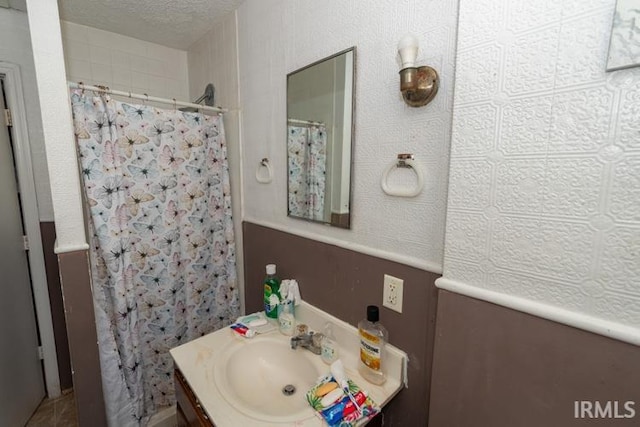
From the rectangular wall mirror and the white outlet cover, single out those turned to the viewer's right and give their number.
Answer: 0

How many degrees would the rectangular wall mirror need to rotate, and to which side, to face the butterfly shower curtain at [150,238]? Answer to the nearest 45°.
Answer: approximately 45° to its right

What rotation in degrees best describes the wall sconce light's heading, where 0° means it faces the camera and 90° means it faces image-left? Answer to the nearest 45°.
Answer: approximately 45°

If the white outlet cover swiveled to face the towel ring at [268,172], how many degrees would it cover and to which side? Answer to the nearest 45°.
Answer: approximately 90° to its right

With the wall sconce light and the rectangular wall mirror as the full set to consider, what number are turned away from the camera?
0

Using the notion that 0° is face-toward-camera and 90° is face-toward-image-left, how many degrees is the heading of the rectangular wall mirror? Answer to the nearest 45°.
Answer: approximately 45°

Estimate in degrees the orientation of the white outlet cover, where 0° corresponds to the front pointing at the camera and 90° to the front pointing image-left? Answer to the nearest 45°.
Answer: approximately 45°
